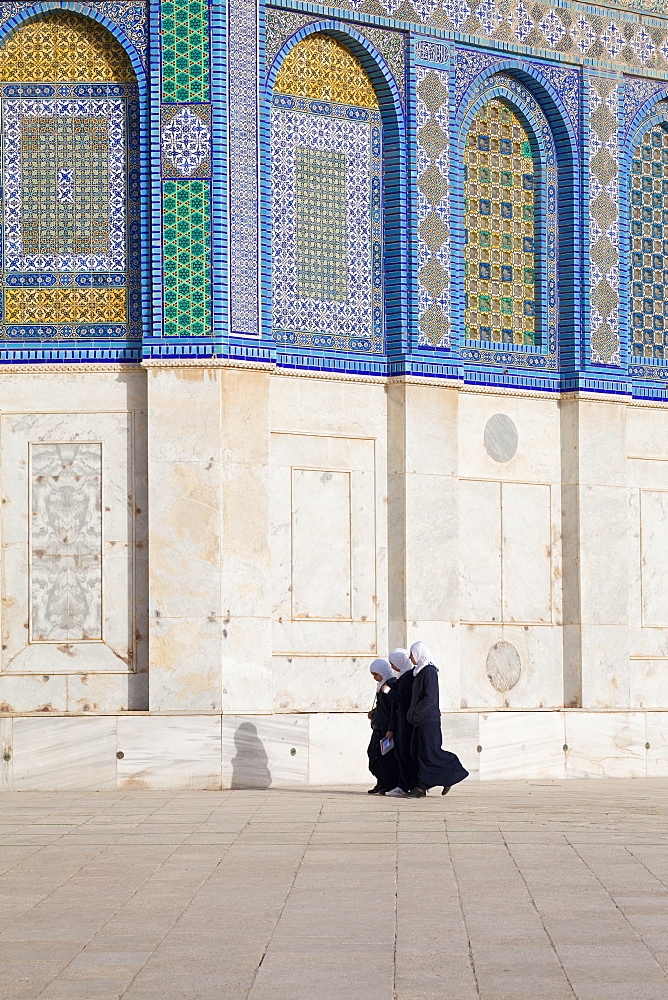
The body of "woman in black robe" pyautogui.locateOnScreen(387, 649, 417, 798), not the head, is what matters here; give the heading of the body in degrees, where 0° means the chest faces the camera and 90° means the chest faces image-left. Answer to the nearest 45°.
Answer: approximately 90°

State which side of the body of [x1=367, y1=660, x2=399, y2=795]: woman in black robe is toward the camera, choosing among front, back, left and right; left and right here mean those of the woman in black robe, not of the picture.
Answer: left

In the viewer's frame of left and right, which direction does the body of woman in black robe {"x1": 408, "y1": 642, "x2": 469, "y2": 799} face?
facing to the left of the viewer

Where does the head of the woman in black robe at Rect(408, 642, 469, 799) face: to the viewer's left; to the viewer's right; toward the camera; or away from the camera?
to the viewer's left

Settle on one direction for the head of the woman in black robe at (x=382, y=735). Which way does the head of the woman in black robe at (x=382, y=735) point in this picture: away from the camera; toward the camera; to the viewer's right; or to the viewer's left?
to the viewer's left

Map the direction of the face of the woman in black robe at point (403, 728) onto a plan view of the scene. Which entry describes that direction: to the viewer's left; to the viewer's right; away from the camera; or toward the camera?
to the viewer's left
